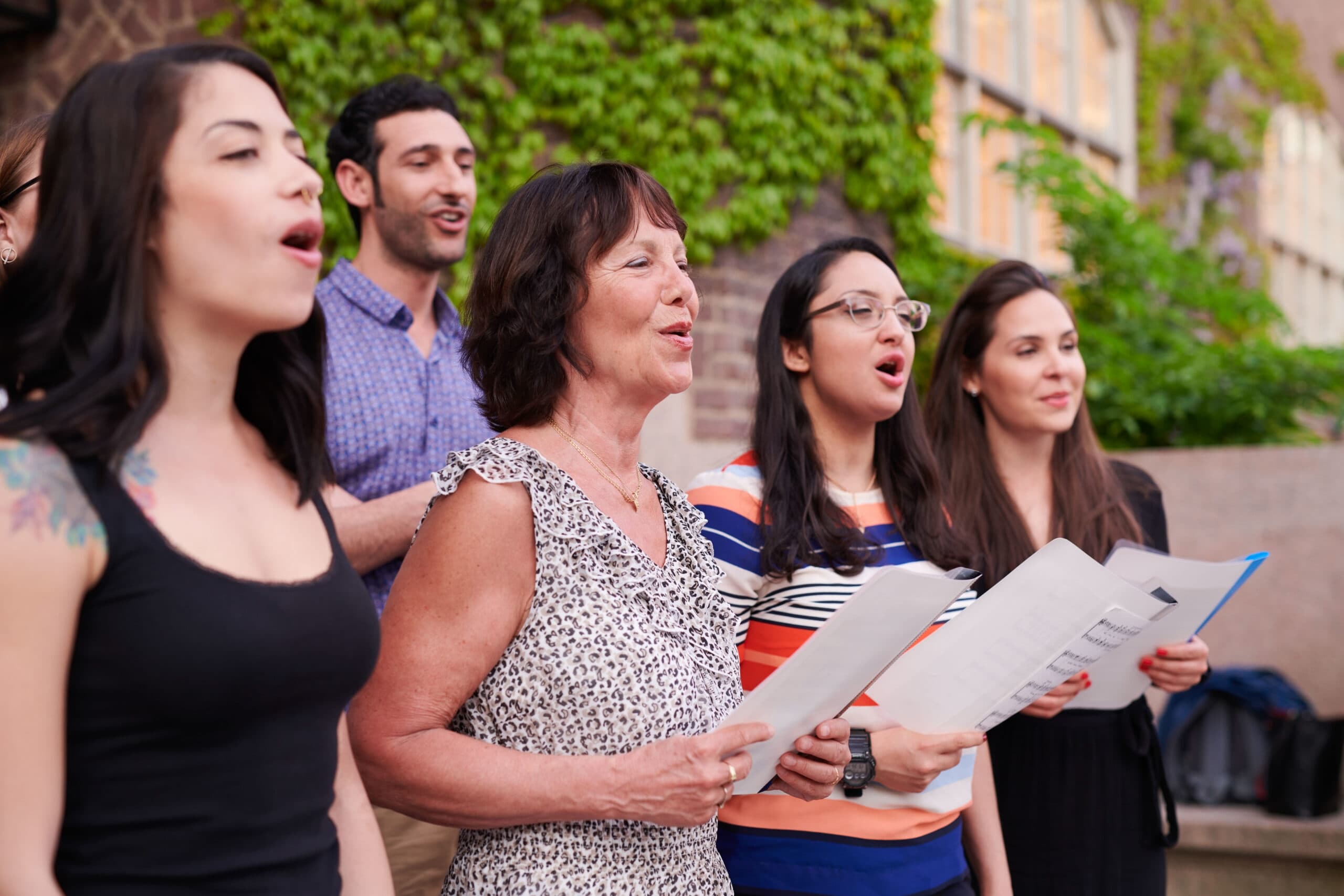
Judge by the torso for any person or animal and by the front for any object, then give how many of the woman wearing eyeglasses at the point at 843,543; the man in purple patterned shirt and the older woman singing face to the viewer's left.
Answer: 0

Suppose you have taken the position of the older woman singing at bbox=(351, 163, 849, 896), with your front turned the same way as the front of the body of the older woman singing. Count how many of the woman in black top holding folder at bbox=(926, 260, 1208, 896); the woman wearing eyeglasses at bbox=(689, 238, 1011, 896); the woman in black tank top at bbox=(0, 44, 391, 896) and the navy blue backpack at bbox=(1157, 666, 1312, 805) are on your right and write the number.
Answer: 1

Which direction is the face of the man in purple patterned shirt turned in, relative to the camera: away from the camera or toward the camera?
toward the camera

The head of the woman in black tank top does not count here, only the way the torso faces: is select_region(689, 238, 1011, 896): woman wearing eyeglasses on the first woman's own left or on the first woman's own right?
on the first woman's own left

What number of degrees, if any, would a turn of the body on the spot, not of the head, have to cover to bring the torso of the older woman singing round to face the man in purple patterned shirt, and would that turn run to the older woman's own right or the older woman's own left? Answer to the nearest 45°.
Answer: approximately 135° to the older woman's own left

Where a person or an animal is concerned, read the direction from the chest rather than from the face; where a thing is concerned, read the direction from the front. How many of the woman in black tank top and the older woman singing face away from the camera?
0

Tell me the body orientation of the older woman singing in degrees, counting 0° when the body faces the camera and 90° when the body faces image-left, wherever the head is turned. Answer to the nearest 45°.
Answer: approximately 315°

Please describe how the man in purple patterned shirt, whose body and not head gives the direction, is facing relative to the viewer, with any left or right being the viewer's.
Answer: facing the viewer and to the right of the viewer

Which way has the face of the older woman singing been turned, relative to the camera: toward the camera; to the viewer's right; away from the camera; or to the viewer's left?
to the viewer's right

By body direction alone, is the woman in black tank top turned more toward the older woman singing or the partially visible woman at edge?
the older woman singing

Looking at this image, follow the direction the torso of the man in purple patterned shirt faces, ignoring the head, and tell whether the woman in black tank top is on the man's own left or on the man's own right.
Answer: on the man's own right

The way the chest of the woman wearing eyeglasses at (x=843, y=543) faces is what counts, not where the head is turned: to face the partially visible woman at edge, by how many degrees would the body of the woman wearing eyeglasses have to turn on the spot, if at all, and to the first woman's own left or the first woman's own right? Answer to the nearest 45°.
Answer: approximately 135° to the first woman's own right
